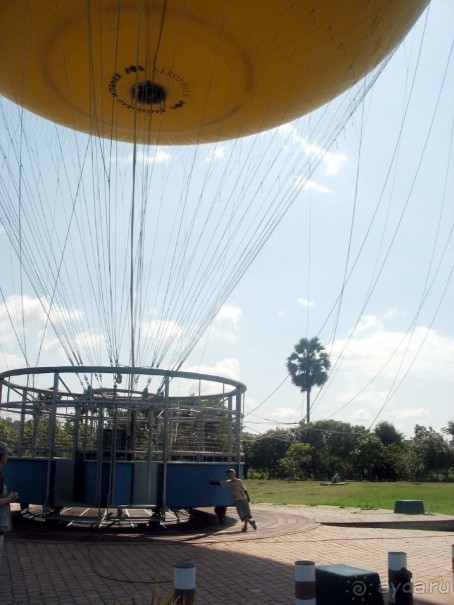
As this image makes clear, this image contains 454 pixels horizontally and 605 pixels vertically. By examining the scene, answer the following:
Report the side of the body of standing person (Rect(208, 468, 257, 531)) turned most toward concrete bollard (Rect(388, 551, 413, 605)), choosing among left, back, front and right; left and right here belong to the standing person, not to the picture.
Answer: front

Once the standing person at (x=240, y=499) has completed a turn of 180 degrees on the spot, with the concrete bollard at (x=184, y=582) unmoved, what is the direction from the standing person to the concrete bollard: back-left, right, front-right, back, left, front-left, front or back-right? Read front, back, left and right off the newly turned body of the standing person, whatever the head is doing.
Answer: back

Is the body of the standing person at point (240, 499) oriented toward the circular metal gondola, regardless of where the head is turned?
no

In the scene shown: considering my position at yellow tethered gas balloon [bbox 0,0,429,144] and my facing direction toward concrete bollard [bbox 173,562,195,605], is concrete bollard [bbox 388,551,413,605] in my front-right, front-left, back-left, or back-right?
front-left

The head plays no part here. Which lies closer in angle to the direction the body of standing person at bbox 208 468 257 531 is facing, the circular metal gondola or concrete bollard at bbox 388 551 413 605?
the circular metal gondola

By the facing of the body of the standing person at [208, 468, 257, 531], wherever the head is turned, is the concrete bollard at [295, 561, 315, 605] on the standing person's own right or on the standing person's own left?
on the standing person's own left
